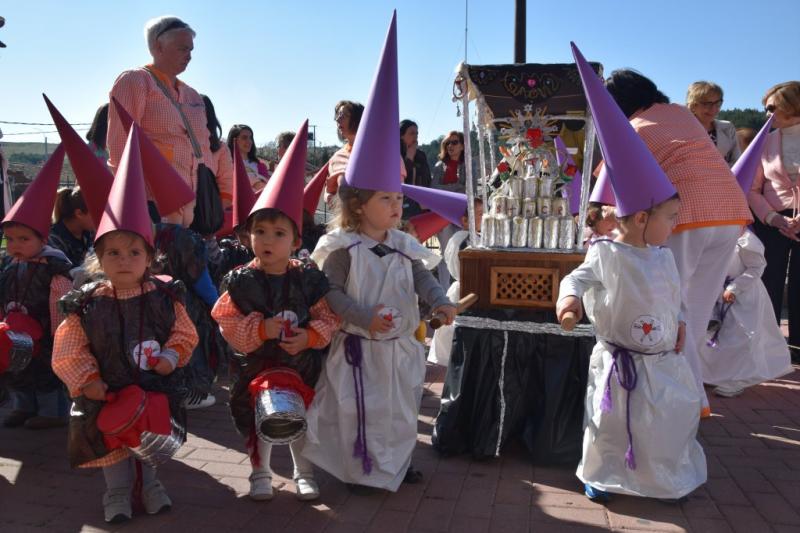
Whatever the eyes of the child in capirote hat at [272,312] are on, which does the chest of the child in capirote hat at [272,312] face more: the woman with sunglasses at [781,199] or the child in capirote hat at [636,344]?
the child in capirote hat

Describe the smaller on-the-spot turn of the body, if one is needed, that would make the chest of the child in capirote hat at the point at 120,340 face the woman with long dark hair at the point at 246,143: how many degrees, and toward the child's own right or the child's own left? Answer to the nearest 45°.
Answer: approximately 180°

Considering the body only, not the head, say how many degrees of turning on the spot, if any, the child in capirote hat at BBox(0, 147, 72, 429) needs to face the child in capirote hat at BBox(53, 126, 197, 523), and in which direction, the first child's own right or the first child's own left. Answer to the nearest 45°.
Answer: approximately 45° to the first child's own left

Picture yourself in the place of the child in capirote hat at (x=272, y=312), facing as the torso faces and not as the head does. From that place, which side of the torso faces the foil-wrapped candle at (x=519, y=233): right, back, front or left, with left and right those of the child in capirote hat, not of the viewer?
left

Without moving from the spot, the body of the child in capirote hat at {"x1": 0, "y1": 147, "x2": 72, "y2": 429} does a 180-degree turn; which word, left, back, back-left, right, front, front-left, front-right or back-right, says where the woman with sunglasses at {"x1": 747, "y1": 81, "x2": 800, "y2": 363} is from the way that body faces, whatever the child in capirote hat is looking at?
front-right

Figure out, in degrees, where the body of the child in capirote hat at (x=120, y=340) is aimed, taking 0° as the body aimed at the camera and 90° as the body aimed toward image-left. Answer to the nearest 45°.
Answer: approximately 0°

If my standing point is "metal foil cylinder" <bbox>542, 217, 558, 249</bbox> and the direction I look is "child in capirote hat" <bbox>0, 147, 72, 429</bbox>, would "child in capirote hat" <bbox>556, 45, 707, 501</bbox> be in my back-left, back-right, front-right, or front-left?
back-left

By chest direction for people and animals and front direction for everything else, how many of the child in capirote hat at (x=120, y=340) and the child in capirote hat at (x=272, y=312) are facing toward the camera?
2

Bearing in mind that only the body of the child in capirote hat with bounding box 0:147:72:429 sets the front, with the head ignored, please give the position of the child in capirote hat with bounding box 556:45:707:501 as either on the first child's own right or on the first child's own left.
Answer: on the first child's own left

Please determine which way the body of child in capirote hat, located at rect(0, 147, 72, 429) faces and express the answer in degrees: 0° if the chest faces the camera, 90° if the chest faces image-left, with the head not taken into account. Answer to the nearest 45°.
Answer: approximately 45°

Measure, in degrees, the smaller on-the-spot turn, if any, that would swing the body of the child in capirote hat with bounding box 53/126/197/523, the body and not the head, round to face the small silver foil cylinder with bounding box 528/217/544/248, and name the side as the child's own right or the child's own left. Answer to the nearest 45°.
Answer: approximately 90° to the child's own left

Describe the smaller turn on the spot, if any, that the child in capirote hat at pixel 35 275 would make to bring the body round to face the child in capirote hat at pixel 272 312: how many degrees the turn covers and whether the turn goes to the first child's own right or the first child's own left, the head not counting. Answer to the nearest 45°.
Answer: approximately 90° to the first child's own left
